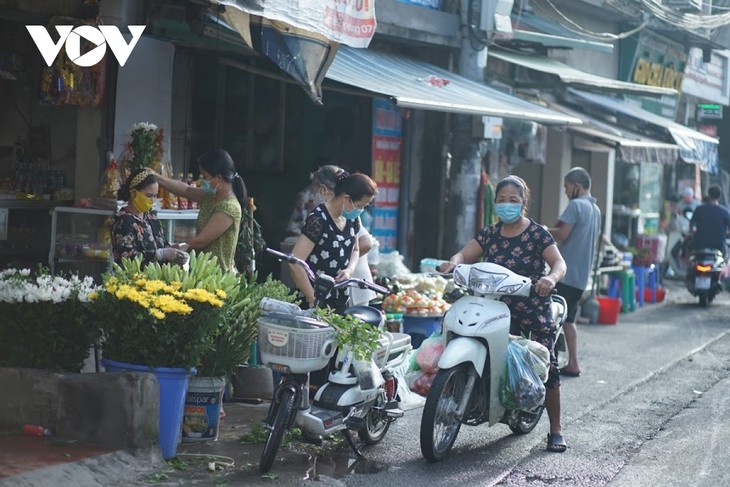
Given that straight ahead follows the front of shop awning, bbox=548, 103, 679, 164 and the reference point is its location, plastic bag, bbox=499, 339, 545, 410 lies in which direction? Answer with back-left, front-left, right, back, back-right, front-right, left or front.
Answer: front-right

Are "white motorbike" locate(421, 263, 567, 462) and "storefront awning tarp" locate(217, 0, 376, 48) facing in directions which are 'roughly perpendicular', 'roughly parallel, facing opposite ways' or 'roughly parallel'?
roughly perpendicular

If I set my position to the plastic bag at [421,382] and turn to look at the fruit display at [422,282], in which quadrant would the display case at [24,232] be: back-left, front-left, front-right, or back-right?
front-left

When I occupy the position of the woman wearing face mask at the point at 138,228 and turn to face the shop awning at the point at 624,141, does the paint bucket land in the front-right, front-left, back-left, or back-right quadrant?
back-right

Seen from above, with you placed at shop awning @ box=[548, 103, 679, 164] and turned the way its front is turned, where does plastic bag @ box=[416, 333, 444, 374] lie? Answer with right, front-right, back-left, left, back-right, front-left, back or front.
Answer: front-right

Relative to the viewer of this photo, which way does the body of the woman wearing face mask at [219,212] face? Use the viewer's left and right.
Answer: facing to the left of the viewer

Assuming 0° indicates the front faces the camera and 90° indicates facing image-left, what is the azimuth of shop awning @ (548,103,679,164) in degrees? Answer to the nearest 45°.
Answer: approximately 315°

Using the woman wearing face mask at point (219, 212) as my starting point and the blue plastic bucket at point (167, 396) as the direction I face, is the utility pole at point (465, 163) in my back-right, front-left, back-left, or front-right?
back-left

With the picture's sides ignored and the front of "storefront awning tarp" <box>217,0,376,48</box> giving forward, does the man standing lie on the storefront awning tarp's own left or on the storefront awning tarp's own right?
on the storefront awning tarp's own left

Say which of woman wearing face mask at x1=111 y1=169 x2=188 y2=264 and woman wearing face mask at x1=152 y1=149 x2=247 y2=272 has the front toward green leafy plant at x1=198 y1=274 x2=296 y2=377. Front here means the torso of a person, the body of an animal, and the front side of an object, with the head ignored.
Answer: woman wearing face mask at x1=111 y1=169 x2=188 y2=264

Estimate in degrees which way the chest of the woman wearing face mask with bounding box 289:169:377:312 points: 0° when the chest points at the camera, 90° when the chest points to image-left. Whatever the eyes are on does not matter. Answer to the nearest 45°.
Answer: approximately 315°

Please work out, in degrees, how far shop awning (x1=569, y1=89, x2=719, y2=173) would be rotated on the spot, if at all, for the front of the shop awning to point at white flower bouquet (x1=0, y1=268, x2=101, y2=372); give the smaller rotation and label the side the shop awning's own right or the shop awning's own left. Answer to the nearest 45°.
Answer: approximately 45° to the shop awning's own right

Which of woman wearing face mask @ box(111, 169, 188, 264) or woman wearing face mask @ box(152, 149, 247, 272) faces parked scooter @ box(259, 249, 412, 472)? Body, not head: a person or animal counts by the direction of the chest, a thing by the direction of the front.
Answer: woman wearing face mask @ box(111, 169, 188, 264)

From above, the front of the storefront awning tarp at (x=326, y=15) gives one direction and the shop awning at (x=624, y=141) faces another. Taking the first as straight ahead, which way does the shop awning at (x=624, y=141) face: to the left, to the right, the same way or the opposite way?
the same way

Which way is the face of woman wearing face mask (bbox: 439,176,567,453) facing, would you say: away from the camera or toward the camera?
toward the camera

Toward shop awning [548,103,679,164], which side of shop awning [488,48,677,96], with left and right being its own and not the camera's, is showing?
left

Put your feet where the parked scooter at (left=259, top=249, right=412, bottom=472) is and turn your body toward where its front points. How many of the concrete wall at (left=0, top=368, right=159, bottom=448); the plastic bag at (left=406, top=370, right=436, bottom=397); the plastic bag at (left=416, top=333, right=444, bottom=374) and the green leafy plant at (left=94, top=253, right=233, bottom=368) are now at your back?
2

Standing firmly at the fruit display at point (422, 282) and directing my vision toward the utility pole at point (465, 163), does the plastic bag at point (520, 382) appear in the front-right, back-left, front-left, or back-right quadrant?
back-right

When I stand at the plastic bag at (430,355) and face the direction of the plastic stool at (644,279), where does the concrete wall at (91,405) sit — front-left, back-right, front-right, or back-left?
back-left

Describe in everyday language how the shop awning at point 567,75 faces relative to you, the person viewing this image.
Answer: facing the viewer and to the right of the viewer

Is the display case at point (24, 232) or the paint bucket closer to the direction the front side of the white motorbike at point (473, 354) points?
the paint bucket

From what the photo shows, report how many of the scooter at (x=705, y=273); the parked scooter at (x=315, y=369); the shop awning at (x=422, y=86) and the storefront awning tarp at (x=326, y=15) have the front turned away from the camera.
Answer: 1
